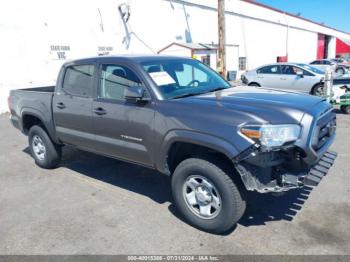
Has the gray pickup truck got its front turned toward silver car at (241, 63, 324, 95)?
no

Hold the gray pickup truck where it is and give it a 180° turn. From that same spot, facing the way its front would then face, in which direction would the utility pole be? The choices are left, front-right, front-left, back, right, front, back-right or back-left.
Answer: front-right

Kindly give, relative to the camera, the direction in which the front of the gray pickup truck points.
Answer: facing the viewer and to the right of the viewer
